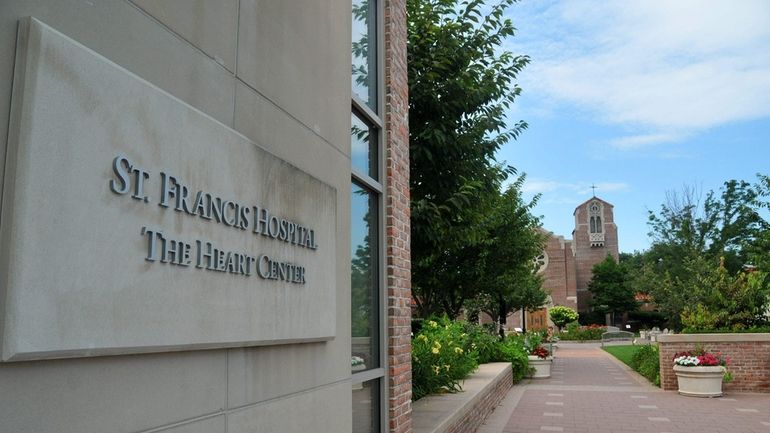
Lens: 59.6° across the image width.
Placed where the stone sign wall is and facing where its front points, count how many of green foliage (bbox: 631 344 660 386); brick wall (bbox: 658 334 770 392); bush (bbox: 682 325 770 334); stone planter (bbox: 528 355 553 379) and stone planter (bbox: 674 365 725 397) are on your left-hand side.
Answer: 5

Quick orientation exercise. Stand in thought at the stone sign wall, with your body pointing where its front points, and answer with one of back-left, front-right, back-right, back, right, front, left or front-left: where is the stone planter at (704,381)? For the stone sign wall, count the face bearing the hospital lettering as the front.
left

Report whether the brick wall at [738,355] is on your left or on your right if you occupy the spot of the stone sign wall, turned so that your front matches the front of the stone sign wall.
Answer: on your left

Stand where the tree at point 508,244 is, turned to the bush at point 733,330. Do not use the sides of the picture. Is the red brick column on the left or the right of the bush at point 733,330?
right

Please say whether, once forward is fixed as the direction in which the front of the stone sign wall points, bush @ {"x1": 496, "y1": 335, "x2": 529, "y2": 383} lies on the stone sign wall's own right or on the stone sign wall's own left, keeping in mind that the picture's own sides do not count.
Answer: on the stone sign wall's own left

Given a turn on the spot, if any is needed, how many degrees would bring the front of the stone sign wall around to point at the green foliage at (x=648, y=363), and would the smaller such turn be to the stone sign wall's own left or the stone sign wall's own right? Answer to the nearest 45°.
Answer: approximately 90° to the stone sign wall's own left

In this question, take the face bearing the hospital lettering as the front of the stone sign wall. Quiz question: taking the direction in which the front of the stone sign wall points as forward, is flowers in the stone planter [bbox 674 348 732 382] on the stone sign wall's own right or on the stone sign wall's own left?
on the stone sign wall's own left

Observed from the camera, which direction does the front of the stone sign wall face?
facing the viewer and to the right of the viewer

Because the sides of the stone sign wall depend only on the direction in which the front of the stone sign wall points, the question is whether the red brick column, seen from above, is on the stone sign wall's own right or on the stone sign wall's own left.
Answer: on the stone sign wall's own left

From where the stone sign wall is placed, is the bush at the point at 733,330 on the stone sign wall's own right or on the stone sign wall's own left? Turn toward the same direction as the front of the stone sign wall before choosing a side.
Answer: on the stone sign wall's own left

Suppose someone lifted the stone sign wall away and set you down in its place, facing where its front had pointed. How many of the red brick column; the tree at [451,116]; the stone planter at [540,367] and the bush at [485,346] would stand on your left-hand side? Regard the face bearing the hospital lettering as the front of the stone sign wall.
4

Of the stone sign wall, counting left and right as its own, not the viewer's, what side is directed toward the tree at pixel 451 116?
left

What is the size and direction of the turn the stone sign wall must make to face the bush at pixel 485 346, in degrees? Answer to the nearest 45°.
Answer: approximately 90° to its left

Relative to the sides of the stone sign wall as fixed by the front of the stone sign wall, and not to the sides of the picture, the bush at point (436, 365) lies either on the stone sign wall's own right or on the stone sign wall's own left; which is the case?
on the stone sign wall's own left

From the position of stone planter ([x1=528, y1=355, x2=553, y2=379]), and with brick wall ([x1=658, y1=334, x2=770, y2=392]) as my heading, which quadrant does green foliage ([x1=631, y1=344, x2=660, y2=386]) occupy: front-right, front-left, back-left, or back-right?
front-left
